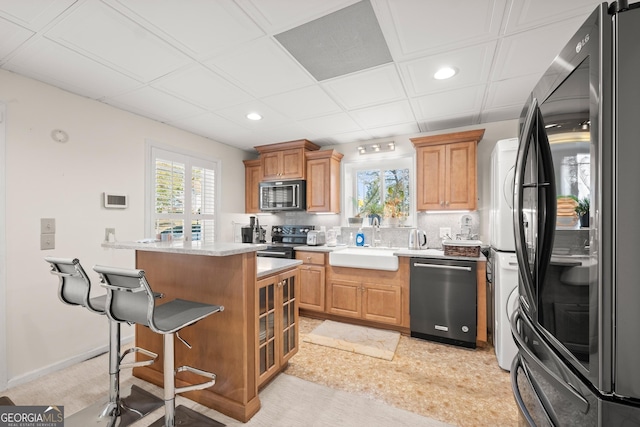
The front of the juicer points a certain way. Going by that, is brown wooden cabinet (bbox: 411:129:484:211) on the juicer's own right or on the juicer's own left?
on the juicer's own left

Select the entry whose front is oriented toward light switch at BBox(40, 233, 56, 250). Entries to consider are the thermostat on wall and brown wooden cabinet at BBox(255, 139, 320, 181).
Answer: the brown wooden cabinet

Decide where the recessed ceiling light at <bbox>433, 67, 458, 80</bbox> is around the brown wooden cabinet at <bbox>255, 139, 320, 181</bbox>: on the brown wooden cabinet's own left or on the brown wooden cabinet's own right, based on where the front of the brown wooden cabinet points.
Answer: on the brown wooden cabinet's own left

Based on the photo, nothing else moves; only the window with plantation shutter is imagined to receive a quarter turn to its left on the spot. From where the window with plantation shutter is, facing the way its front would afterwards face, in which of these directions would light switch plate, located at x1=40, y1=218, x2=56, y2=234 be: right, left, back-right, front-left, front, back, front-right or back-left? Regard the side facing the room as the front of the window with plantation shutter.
back

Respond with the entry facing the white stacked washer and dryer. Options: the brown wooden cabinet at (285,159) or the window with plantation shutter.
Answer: the window with plantation shutter

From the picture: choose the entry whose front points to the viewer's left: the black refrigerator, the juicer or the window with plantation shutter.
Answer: the black refrigerator

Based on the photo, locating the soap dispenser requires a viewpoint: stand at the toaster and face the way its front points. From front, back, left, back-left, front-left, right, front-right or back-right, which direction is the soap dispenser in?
back-left

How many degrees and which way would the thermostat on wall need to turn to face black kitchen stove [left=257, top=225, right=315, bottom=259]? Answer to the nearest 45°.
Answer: approximately 45° to its left

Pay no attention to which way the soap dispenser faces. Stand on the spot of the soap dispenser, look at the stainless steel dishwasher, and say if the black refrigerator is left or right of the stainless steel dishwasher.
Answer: right

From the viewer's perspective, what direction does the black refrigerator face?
to the viewer's left

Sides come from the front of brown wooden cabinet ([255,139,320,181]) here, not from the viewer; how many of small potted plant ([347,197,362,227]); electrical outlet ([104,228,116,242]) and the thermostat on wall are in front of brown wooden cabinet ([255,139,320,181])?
2

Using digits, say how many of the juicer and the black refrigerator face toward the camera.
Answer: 1

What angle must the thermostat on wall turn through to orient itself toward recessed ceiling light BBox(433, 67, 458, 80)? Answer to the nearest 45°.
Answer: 0° — it already faces it
